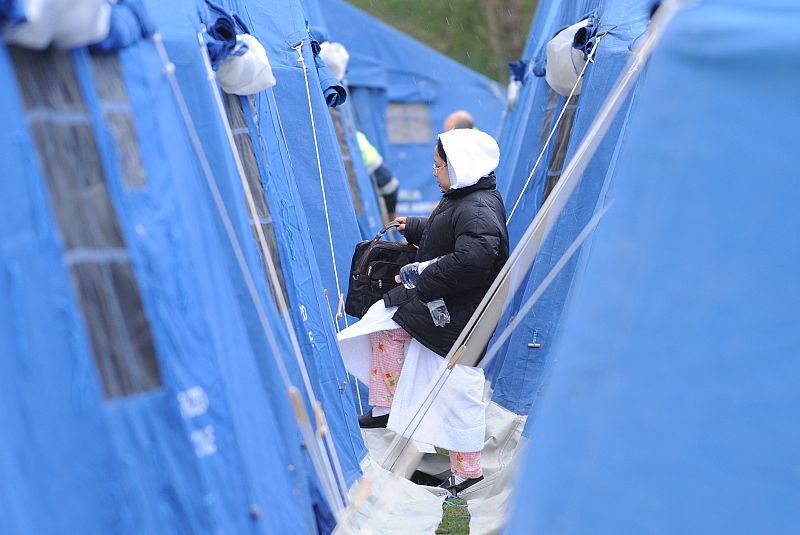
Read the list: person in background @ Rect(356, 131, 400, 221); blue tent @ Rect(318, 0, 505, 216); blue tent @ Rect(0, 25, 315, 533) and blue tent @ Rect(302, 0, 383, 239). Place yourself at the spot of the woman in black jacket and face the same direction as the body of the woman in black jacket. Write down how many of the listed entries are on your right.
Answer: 3

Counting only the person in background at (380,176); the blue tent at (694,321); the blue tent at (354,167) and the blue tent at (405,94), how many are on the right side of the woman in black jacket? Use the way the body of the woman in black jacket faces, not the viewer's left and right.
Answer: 3

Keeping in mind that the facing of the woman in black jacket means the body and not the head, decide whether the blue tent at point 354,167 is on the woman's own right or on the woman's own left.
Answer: on the woman's own right

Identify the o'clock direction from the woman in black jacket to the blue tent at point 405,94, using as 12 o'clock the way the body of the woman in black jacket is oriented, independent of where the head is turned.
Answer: The blue tent is roughly at 3 o'clock from the woman in black jacket.

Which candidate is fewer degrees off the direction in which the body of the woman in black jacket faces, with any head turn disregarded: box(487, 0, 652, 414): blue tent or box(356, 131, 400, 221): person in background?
the person in background

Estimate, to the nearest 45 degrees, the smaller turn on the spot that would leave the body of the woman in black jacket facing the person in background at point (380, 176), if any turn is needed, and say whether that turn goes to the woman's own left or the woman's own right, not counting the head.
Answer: approximately 90° to the woman's own right

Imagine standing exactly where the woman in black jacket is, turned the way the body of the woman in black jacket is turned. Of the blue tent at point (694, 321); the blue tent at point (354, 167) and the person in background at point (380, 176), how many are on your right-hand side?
2

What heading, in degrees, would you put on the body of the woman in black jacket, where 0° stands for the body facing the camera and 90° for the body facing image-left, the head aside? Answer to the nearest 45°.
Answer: approximately 90°

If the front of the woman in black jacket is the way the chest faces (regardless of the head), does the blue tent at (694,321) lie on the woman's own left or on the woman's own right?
on the woman's own left
